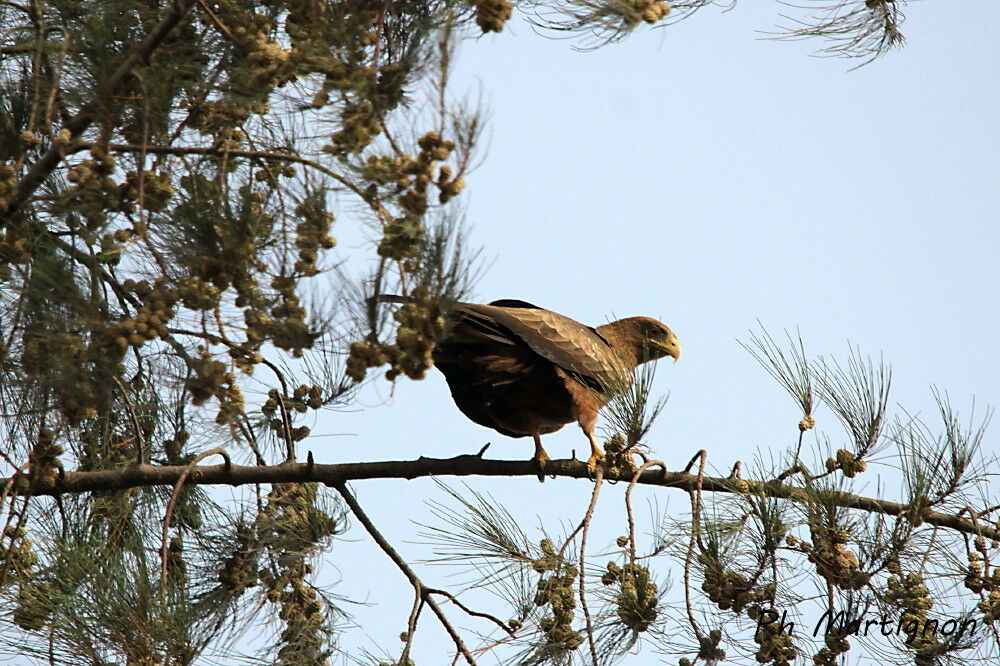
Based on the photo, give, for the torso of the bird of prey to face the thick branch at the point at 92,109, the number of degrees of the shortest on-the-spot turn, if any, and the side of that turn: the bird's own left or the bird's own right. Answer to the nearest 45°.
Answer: approximately 135° to the bird's own right

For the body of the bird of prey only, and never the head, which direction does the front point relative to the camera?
to the viewer's right
